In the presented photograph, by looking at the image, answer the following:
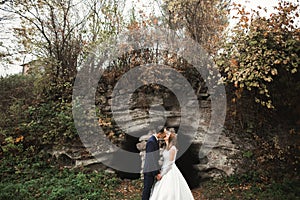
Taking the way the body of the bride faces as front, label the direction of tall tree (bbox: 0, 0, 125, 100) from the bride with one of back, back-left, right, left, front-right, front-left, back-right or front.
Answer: front-right

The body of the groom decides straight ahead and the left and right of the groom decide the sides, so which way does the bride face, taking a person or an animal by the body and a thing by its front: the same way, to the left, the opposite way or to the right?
the opposite way

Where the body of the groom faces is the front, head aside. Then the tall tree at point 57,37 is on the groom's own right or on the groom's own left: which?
on the groom's own left

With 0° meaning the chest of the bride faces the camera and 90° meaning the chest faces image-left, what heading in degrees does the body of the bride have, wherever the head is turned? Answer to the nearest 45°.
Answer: approximately 90°

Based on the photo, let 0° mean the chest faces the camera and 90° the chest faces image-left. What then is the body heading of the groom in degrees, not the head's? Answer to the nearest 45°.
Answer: approximately 270°

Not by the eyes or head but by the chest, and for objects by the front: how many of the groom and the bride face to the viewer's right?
1

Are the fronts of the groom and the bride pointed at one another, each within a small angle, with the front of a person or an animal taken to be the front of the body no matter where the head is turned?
yes
